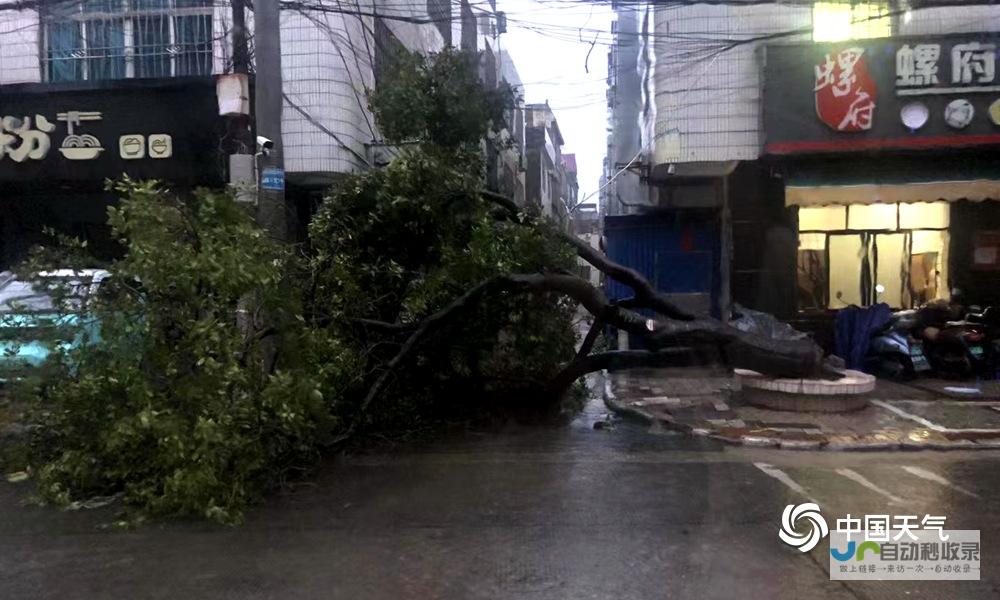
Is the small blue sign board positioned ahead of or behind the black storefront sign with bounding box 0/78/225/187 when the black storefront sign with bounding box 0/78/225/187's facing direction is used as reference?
ahead

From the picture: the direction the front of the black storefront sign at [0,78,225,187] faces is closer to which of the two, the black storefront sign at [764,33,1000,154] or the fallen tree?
the fallen tree

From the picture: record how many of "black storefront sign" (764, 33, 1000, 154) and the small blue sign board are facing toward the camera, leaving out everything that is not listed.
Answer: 2

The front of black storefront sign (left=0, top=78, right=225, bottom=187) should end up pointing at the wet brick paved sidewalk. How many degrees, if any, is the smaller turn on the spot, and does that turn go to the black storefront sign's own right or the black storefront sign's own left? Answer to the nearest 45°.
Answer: approximately 45° to the black storefront sign's own left

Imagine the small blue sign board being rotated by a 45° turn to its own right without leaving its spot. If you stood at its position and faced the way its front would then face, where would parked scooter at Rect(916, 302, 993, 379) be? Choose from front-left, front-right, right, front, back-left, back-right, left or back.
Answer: back-left

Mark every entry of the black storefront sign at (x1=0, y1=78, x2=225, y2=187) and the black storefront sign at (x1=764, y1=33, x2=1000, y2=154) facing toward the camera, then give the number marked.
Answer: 2

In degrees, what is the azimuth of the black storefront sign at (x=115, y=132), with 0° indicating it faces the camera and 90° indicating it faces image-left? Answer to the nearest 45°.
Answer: approximately 0°

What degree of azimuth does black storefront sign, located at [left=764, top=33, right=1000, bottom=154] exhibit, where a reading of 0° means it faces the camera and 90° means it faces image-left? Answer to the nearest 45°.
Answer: approximately 0°

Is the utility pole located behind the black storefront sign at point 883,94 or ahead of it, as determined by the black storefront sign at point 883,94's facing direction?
ahead

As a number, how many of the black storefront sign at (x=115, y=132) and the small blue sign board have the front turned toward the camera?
2
